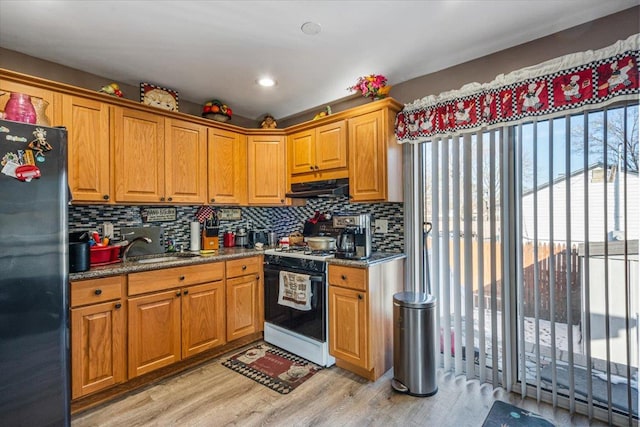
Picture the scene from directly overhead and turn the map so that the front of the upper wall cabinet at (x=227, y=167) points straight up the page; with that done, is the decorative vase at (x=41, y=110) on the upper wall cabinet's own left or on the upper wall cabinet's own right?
on the upper wall cabinet's own right

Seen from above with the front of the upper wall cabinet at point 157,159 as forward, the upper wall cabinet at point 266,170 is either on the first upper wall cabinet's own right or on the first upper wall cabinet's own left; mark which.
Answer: on the first upper wall cabinet's own left

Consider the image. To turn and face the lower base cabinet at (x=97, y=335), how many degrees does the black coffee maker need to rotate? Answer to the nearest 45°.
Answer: approximately 45° to its right

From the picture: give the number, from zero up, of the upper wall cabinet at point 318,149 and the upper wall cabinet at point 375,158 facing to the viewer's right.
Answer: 0

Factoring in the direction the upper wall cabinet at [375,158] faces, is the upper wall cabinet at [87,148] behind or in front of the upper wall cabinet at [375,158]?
in front

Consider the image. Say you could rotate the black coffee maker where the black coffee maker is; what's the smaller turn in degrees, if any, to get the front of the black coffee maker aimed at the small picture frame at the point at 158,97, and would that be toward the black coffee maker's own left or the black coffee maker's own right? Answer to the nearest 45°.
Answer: approximately 45° to the black coffee maker's own right

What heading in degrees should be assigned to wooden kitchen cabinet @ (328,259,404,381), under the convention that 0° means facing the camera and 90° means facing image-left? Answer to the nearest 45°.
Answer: approximately 45°

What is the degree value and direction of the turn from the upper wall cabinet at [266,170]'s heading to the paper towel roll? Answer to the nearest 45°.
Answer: approximately 90° to its right

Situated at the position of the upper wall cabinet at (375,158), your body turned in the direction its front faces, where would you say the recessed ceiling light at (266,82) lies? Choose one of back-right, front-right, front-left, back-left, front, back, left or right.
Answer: front-right
